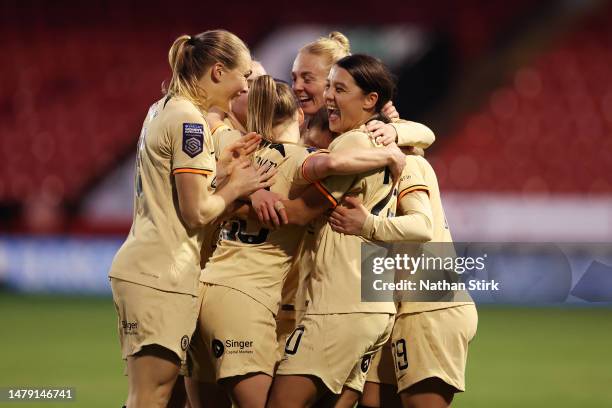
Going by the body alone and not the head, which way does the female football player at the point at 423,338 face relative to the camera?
to the viewer's left

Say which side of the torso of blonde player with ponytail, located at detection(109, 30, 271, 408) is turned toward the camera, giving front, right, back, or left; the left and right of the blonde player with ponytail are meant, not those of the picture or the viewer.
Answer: right

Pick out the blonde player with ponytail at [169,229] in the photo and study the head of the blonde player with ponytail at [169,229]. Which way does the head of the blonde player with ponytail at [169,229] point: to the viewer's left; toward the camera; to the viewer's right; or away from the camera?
to the viewer's right

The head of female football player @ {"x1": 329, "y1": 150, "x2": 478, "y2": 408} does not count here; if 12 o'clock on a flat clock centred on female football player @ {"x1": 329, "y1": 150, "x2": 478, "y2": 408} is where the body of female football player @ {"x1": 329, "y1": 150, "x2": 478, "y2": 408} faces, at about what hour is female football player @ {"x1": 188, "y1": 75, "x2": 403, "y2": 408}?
female football player @ {"x1": 188, "y1": 75, "x2": 403, "y2": 408} is roughly at 11 o'clock from female football player @ {"x1": 329, "y1": 150, "x2": 478, "y2": 408}.

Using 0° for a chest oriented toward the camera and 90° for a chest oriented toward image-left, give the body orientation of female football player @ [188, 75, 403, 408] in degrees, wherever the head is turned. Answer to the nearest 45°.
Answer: approximately 225°
